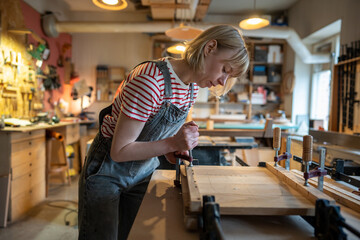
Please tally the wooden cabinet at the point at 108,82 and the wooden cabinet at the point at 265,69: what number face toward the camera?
2

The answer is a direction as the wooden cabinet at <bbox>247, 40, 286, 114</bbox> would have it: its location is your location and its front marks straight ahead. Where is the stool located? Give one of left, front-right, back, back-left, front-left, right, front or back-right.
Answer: front-right

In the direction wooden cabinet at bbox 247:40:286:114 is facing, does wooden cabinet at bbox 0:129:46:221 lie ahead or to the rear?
ahead

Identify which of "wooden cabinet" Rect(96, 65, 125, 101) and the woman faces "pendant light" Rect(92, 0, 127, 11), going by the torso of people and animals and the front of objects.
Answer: the wooden cabinet

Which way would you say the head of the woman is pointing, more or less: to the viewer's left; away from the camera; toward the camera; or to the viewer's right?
to the viewer's right

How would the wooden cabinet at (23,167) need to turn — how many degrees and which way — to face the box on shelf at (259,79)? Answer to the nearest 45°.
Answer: approximately 45° to its left

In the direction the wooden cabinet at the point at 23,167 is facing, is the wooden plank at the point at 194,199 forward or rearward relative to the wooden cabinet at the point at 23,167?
forward

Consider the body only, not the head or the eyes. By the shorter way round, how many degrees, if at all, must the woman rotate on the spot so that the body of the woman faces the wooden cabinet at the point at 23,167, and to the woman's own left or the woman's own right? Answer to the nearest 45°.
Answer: approximately 180°

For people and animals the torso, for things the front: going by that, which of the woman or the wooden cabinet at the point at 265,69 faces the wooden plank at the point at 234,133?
the wooden cabinet

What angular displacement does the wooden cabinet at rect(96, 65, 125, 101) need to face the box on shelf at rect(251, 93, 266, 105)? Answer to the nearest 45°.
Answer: approximately 90° to its left

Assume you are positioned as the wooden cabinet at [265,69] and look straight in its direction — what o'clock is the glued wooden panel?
The glued wooden panel is roughly at 12 o'clock from the wooden cabinet.

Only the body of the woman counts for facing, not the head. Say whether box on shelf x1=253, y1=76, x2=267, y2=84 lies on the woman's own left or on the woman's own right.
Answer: on the woman's own left

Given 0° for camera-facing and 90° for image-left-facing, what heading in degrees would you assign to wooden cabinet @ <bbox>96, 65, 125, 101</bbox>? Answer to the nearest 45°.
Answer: approximately 0°

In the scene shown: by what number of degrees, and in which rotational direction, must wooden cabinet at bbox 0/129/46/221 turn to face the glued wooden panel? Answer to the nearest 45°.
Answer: approximately 45° to its right
